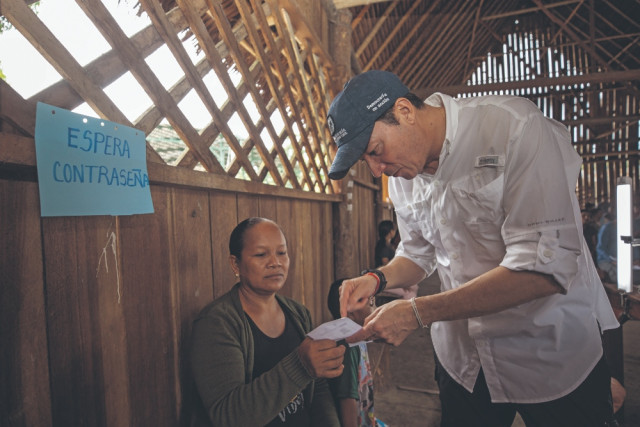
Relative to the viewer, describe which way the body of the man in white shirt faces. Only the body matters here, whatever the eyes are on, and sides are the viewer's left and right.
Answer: facing the viewer and to the left of the viewer

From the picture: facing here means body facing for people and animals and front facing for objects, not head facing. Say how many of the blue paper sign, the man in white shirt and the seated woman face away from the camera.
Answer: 0

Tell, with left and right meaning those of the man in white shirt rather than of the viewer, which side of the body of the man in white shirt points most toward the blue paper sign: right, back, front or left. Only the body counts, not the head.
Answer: front

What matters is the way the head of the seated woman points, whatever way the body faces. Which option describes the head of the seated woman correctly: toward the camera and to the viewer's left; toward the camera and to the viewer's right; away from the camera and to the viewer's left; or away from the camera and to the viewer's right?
toward the camera and to the viewer's right

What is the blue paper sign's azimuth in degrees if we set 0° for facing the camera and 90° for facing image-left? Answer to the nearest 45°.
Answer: approximately 315°

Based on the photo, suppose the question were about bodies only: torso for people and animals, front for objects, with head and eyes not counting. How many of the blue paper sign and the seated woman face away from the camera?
0

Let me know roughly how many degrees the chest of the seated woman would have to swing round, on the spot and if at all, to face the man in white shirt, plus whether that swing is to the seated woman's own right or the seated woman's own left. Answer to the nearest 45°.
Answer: approximately 45° to the seated woman's own left

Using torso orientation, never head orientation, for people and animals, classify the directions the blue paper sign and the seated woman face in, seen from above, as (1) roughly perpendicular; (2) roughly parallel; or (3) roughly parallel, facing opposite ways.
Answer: roughly parallel

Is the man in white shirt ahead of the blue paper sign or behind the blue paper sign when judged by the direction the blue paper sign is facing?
ahead

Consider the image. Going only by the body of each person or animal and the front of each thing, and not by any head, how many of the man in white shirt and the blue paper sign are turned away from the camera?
0

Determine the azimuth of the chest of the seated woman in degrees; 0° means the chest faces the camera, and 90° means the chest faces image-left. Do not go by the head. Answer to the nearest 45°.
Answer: approximately 315°
